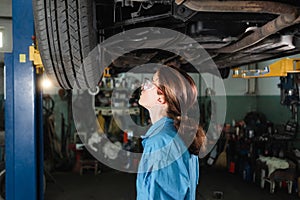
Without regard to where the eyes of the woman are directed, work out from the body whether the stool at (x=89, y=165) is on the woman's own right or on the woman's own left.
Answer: on the woman's own right

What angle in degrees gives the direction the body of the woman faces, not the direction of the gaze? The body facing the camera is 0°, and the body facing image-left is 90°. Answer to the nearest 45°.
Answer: approximately 90°

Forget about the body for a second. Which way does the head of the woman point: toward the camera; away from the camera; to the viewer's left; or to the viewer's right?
to the viewer's left
